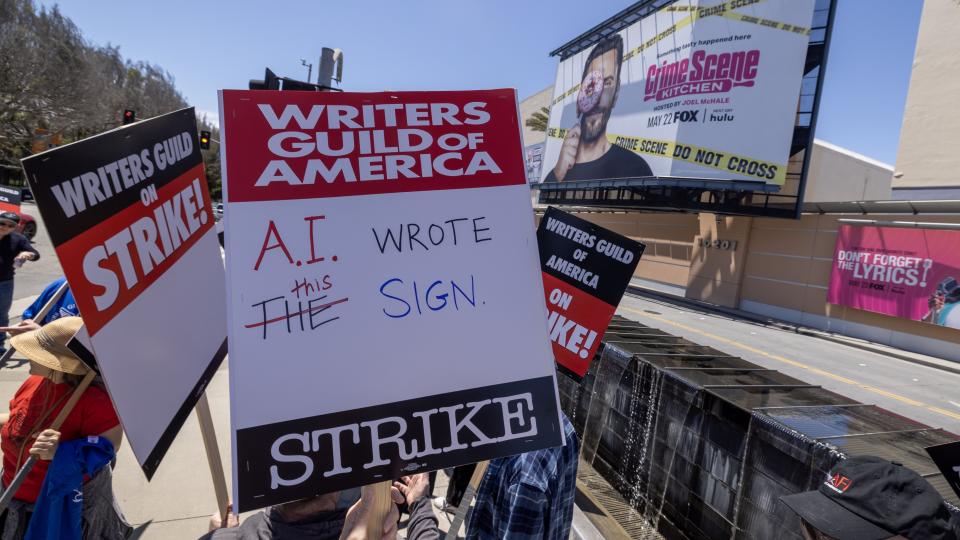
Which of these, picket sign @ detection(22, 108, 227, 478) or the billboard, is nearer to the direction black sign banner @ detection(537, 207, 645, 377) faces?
the picket sign

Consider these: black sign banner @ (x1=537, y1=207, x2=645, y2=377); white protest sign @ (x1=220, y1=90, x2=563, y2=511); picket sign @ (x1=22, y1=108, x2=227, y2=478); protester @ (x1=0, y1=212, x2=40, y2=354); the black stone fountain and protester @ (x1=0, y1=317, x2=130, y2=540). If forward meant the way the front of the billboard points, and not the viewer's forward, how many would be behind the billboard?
0

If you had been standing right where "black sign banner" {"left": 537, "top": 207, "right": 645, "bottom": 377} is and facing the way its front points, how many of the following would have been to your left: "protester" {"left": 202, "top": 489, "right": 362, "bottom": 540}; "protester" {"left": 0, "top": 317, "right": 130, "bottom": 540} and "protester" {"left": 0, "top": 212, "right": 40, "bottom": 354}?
0

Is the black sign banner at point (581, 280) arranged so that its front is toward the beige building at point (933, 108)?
no

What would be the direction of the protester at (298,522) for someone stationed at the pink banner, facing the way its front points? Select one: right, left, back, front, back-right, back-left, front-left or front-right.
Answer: front-left

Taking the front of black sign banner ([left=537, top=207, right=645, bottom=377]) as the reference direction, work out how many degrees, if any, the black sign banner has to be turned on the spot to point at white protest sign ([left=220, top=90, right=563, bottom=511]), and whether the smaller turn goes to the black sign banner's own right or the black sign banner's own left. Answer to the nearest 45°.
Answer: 0° — it already faces it

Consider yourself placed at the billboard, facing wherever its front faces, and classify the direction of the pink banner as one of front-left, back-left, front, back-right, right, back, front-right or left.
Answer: left

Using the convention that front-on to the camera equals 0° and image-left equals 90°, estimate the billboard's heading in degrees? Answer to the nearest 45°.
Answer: approximately 45°

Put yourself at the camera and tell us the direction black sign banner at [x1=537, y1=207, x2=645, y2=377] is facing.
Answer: facing the viewer

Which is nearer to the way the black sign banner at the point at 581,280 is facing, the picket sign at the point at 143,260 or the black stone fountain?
the picket sign

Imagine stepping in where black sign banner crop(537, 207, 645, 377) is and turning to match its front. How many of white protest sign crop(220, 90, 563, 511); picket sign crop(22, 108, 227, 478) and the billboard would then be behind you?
1

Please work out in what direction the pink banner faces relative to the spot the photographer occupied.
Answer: facing the viewer and to the left of the viewer

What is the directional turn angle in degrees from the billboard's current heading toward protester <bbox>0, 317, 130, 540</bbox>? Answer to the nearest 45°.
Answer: approximately 45° to its left

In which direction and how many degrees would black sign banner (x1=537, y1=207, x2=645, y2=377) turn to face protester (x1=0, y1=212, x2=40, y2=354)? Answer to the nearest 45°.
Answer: approximately 90° to its right

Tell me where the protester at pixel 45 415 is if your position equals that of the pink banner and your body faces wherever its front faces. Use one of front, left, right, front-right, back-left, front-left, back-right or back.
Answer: front-left

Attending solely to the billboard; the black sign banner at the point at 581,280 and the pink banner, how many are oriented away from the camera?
0

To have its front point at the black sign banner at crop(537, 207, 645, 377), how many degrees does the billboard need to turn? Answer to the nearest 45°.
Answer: approximately 45° to its left

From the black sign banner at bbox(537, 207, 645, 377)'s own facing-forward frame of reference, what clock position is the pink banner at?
The pink banner is roughly at 7 o'clock from the black sign banner.
